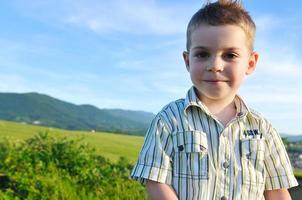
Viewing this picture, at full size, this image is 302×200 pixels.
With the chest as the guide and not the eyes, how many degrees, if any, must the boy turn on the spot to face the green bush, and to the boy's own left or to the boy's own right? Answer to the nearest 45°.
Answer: approximately 135° to the boy's own right

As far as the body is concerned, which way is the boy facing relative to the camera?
toward the camera
